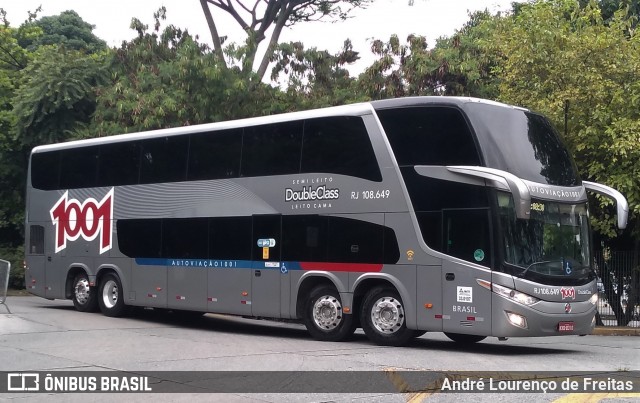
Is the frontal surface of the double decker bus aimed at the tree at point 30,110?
no

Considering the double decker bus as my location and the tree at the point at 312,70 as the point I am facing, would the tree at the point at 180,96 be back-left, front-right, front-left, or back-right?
front-left

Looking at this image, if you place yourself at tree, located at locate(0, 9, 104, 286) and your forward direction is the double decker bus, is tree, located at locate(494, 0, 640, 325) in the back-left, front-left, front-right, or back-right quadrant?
front-left

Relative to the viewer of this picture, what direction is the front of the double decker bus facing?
facing the viewer and to the right of the viewer

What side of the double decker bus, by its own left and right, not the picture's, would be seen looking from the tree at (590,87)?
left

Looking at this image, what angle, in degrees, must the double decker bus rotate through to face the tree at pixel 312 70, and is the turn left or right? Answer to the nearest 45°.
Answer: approximately 135° to its left

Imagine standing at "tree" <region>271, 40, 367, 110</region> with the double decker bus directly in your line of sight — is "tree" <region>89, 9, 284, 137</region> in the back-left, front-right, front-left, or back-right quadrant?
front-right

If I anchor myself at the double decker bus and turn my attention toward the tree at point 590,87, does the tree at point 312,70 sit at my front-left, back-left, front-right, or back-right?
front-left

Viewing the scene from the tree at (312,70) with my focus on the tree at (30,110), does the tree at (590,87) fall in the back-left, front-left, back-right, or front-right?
back-left

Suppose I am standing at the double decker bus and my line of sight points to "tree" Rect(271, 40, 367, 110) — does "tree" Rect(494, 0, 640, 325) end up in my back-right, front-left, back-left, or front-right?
front-right

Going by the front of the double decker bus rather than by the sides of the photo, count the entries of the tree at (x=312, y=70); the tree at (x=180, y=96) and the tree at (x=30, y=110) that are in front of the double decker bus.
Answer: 0

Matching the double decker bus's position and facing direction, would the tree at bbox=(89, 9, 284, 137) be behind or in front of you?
behind
